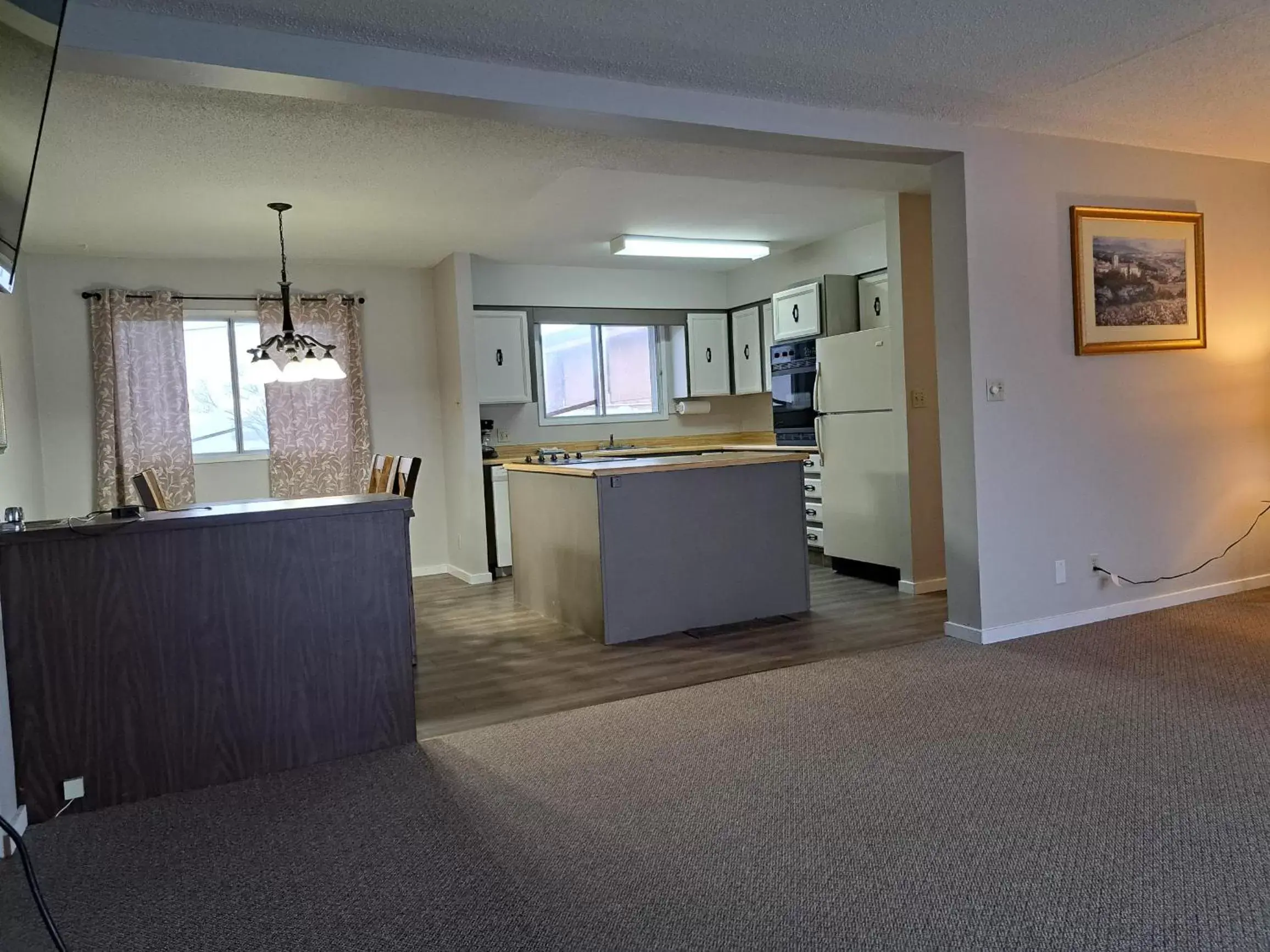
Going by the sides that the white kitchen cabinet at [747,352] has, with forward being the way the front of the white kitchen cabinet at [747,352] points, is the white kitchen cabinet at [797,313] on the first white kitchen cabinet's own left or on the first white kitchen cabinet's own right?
on the first white kitchen cabinet's own left

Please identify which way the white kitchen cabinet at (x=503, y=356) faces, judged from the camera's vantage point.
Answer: facing the viewer

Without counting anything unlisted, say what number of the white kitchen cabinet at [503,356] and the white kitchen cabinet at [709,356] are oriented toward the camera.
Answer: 2

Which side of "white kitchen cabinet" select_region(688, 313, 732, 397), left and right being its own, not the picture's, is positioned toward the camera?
front

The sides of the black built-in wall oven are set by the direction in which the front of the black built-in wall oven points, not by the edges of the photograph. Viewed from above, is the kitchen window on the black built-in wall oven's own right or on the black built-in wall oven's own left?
on the black built-in wall oven's own right

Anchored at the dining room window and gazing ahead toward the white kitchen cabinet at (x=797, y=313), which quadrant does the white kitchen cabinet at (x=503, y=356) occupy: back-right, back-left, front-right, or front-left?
front-left

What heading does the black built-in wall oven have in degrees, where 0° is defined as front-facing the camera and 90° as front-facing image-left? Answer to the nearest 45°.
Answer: approximately 45°

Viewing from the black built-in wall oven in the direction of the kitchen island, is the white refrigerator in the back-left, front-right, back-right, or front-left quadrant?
front-left

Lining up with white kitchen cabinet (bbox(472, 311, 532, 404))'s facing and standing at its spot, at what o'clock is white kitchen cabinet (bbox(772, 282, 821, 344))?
white kitchen cabinet (bbox(772, 282, 821, 344)) is roughly at 10 o'clock from white kitchen cabinet (bbox(472, 311, 532, 404)).

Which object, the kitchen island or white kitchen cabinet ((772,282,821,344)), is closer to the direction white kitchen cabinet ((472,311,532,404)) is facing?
the kitchen island

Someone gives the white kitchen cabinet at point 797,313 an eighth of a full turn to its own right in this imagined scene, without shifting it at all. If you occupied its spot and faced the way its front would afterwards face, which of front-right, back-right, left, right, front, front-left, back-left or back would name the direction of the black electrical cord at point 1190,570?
back-left

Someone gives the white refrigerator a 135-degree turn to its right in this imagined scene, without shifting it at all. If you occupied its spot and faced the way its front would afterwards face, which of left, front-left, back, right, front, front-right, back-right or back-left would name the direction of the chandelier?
back-left
